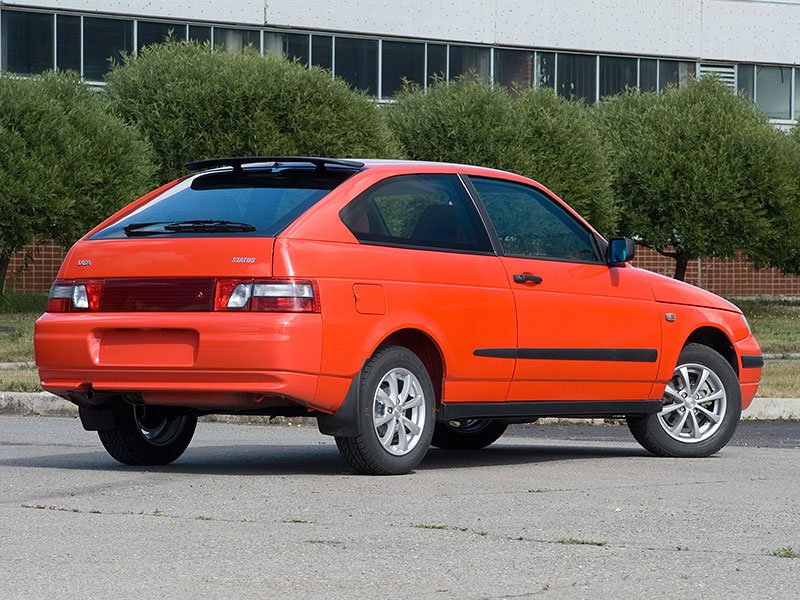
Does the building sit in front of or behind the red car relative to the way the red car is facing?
in front

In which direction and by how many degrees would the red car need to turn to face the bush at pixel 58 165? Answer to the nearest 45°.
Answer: approximately 45° to its left

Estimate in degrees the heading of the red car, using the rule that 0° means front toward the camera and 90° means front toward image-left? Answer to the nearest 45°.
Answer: approximately 225°

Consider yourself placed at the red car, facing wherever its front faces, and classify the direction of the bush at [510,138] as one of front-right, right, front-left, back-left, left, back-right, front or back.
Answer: front-left
